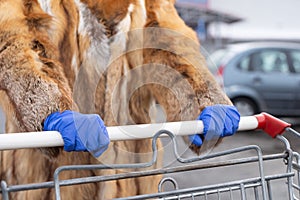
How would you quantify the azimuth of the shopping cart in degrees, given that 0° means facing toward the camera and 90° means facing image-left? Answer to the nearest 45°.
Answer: approximately 315°
